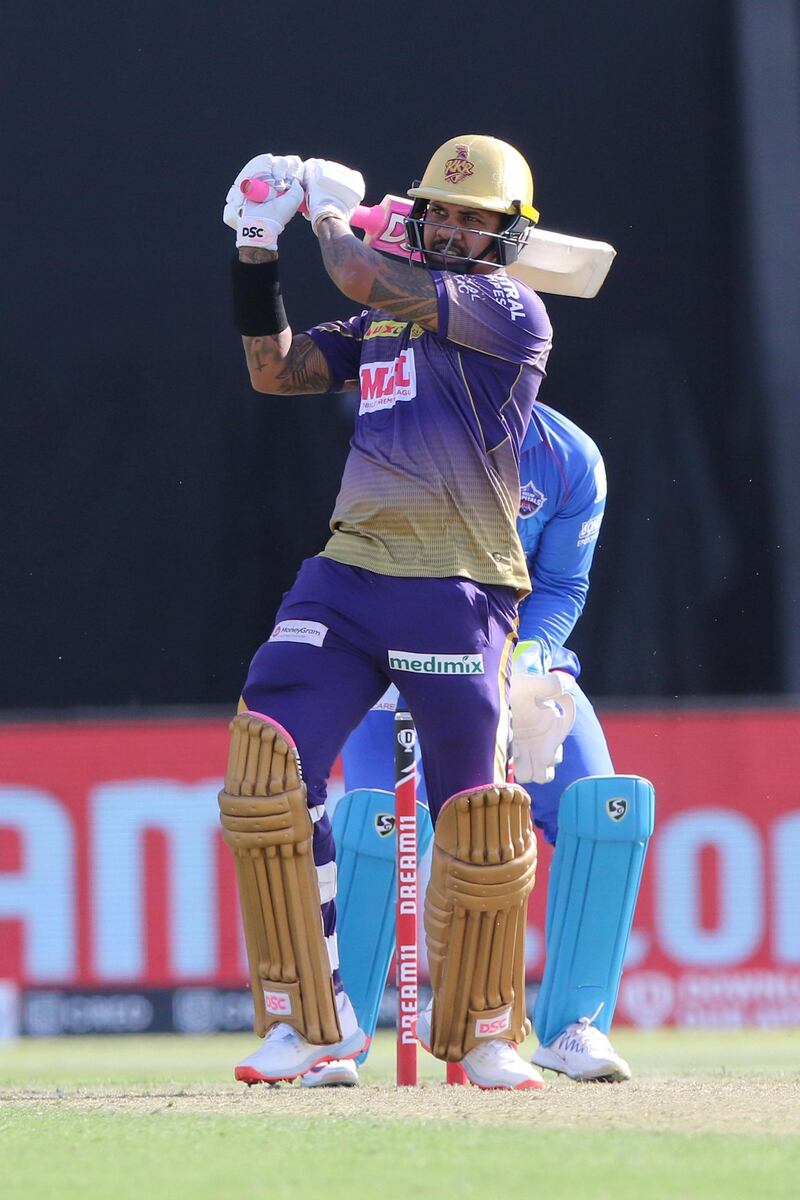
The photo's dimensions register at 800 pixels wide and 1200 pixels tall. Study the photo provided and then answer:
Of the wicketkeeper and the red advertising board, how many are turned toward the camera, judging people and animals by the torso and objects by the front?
2

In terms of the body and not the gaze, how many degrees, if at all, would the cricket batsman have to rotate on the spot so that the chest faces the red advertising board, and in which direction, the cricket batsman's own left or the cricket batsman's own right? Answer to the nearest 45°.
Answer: approximately 135° to the cricket batsman's own right

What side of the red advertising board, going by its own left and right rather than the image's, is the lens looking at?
front

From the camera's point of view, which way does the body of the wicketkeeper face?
toward the camera

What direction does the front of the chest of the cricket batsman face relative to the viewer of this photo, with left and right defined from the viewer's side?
facing the viewer and to the left of the viewer

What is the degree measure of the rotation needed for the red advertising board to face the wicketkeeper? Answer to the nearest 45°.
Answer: approximately 45° to its left

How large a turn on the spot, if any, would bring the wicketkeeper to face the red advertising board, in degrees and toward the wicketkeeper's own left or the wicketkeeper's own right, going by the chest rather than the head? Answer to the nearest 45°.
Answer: approximately 135° to the wicketkeeper's own right

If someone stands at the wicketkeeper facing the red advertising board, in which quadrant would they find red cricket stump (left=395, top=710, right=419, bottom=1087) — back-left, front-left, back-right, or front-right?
back-left

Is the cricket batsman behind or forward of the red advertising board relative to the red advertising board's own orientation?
forward

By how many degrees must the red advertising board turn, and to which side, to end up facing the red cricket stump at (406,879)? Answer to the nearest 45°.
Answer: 0° — it already faces it
